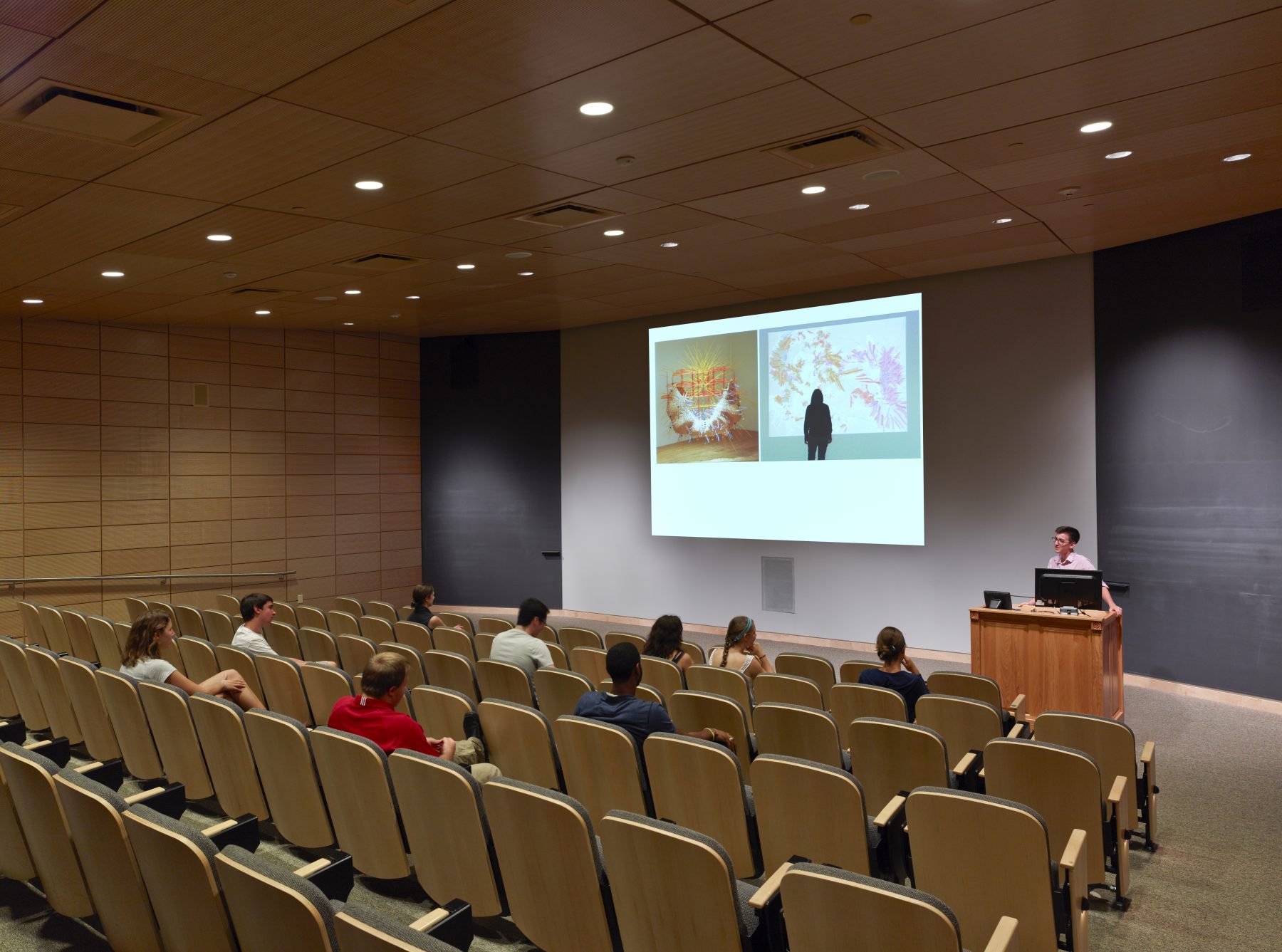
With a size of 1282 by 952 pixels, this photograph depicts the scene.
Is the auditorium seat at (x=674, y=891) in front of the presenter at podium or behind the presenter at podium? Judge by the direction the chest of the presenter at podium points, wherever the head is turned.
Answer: in front

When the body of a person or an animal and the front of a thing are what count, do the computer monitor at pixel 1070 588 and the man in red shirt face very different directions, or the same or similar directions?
same or similar directions

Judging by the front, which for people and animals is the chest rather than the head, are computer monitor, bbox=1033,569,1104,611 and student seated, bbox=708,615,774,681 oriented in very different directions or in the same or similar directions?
same or similar directions

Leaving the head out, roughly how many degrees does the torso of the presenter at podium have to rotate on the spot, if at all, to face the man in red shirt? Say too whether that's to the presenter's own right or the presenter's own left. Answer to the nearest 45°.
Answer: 0° — they already face them

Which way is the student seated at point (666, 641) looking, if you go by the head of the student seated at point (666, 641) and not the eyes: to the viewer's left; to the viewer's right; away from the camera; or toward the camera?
away from the camera

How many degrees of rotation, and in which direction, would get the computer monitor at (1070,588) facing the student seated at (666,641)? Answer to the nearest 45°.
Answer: approximately 135° to its left

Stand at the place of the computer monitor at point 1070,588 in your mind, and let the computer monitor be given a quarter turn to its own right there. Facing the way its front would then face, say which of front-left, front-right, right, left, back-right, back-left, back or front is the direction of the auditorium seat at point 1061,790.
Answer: right

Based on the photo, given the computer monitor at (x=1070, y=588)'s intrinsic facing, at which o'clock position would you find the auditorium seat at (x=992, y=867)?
The auditorium seat is roughly at 6 o'clock from the computer monitor.

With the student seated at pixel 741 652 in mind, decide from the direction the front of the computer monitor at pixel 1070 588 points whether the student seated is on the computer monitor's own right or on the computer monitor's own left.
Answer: on the computer monitor's own left

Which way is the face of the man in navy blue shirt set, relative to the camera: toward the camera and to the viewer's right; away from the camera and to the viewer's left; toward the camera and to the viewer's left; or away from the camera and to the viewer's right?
away from the camera and to the viewer's right

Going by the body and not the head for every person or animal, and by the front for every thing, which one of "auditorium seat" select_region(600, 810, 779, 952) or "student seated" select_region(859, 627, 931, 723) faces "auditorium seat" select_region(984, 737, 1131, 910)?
"auditorium seat" select_region(600, 810, 779, 952)

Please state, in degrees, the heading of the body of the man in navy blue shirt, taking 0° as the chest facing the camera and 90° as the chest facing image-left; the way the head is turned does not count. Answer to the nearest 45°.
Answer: approximately 225°

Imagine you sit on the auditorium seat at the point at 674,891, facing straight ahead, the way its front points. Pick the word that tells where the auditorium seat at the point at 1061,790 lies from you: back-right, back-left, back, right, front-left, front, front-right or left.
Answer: front

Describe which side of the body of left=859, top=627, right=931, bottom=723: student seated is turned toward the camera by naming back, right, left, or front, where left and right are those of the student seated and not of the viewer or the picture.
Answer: back

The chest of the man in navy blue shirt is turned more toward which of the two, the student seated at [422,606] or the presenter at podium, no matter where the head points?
the presenter at podium

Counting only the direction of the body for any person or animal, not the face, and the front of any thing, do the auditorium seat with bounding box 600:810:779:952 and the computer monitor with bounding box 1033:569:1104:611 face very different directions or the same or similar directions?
same or similar directions

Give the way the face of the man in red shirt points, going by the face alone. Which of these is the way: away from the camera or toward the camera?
away from the camera

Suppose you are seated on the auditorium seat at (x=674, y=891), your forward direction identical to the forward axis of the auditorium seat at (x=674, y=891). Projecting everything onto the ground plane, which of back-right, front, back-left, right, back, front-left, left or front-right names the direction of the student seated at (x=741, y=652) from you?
front-left
